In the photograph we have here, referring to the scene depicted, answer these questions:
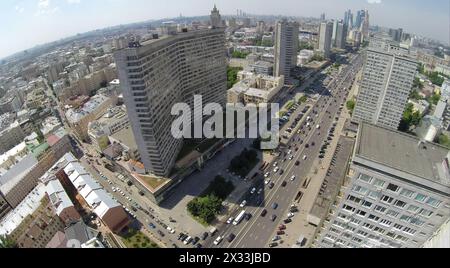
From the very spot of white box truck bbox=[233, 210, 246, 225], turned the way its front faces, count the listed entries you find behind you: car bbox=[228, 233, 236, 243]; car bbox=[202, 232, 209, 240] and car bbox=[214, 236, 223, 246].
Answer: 0

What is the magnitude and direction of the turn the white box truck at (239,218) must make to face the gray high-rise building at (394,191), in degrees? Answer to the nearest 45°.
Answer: approximately 90° to its left

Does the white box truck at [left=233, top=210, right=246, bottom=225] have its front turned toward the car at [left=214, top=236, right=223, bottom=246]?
yes

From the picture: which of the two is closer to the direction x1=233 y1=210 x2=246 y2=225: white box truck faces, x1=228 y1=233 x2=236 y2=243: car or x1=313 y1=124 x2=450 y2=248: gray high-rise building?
the car

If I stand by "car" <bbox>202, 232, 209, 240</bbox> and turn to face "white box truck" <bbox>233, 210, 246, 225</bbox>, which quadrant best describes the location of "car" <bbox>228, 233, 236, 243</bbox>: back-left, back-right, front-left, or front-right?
front-right

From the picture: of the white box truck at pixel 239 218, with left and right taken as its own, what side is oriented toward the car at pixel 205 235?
front

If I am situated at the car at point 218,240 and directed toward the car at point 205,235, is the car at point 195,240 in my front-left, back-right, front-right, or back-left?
front-left

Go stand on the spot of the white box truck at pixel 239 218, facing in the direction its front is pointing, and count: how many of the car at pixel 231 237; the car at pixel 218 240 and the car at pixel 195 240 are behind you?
0

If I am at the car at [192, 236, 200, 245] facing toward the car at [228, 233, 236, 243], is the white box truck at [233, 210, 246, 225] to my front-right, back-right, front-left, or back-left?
front-left

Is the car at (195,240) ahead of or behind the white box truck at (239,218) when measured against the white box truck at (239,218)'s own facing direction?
ahead

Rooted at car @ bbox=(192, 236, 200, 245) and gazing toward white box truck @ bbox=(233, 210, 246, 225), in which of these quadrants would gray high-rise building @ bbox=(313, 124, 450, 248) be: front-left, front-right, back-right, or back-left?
front-right

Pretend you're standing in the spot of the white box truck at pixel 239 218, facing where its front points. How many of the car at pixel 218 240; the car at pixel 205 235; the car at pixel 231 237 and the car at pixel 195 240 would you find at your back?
0

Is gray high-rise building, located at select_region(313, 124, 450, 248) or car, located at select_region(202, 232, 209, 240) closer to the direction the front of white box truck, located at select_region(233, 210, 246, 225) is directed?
the car

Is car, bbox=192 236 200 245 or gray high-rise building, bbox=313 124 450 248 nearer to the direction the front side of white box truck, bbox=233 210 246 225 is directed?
the car

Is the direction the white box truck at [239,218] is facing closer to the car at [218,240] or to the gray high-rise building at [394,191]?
the car
